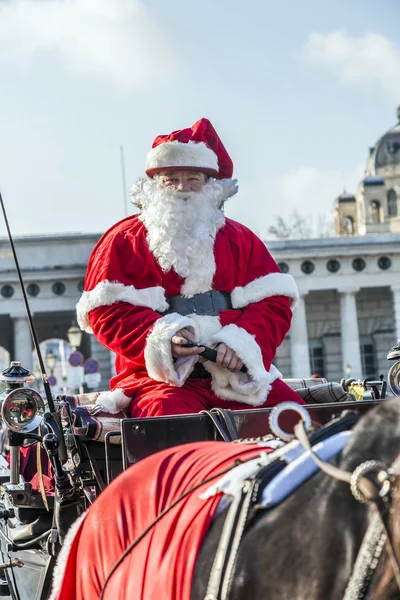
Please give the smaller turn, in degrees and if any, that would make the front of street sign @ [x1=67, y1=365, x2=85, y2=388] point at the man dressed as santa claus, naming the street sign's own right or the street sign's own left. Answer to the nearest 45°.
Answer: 0° — it already faces them

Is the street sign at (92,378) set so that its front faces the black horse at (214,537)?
yes

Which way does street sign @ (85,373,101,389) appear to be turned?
toward the camera

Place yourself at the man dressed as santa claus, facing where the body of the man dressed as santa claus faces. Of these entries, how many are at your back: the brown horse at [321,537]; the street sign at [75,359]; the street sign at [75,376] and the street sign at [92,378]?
3

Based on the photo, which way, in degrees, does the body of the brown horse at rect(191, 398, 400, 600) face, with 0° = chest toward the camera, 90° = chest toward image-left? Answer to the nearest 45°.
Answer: approximately 315°

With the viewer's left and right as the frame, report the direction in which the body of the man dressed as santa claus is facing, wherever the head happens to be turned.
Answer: facing the viewer

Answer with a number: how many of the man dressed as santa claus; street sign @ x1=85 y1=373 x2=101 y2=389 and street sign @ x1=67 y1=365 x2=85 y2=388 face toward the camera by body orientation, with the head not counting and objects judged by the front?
3

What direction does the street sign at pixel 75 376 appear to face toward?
toward the camera

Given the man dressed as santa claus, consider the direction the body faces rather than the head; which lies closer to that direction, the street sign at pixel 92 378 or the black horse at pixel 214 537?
the black horse

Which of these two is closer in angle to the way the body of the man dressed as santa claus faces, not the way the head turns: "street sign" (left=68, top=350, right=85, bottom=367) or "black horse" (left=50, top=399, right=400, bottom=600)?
the black horse

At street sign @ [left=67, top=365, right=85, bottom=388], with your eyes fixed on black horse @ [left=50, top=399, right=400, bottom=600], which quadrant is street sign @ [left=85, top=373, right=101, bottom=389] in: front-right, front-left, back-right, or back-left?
front-left

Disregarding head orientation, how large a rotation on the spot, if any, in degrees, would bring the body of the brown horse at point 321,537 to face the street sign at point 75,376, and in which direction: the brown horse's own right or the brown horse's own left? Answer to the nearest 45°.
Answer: approximately 135° to the brown horse's own left

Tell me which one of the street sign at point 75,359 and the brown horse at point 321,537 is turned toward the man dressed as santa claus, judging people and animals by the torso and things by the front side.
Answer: the street sign
